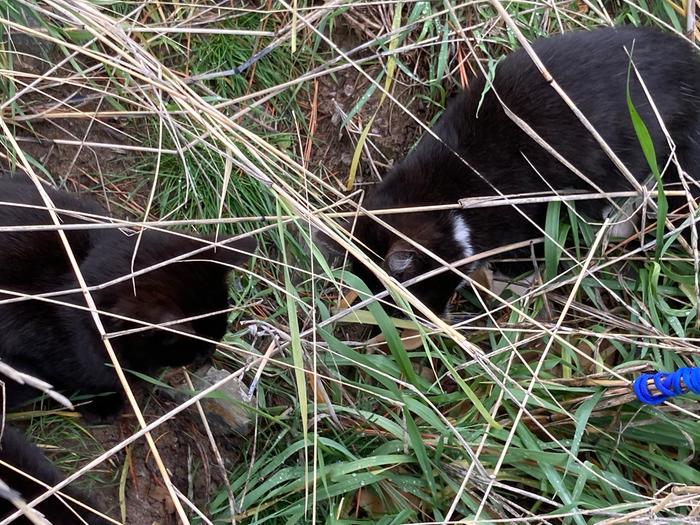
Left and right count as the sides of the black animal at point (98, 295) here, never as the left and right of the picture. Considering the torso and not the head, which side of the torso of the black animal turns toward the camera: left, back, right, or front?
right

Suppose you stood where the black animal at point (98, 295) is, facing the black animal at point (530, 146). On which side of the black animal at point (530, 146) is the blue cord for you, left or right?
right

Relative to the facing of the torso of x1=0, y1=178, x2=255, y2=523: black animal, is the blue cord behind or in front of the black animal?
in front

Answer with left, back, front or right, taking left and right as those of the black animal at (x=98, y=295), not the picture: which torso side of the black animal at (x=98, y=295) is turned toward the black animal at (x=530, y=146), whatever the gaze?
front

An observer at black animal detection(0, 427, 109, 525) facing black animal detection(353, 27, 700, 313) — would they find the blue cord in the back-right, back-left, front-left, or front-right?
front-right
